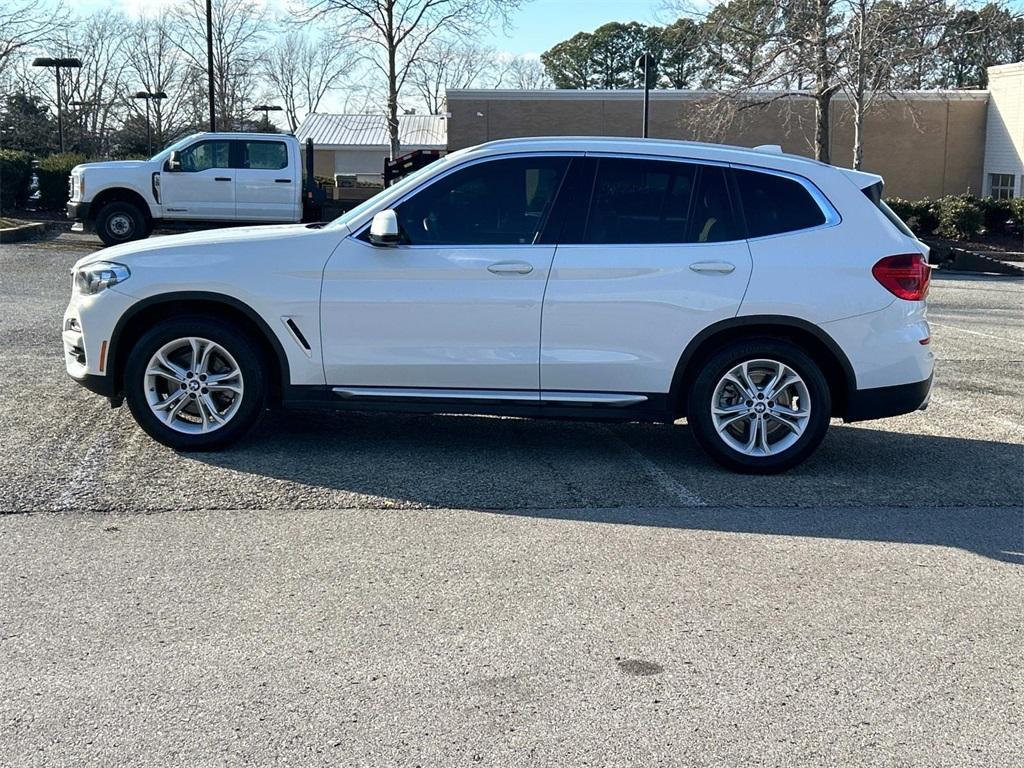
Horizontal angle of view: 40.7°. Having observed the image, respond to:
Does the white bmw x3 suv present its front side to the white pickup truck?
no

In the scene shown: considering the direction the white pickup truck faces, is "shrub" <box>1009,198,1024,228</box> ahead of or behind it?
behind

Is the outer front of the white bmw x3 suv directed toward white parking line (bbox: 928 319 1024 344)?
no

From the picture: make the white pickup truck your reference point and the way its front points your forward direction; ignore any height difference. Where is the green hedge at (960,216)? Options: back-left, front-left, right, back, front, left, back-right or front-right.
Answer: back

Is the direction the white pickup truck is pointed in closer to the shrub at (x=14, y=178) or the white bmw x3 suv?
the shrub

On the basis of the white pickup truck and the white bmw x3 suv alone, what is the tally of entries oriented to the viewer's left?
2

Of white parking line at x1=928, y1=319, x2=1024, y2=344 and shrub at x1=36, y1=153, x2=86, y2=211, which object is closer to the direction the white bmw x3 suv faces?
the shrub

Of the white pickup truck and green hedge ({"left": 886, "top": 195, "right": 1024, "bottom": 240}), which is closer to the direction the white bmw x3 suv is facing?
the white pickup truck

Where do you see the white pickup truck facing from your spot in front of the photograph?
facing to the left of the viewer

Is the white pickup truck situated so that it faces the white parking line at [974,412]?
no

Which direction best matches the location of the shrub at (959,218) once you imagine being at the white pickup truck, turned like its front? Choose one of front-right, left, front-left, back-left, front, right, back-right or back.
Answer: back

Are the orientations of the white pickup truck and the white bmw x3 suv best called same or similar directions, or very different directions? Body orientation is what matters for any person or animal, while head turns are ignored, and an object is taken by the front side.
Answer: same or similar directions

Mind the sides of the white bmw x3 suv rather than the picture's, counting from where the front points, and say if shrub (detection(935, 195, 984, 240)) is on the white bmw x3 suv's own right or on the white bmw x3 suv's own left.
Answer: on the white bmw x3 suv's own right

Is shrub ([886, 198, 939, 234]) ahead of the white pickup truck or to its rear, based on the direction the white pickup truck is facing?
to the rear

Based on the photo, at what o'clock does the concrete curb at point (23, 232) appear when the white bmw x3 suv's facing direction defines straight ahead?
The concrete curb is roughly at 2 o'clock from the white bmw x3 suv.

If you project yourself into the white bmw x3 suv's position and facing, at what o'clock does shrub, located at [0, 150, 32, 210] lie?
The shrub is roughly at 2 o'clock from the white bmw x3 suv.

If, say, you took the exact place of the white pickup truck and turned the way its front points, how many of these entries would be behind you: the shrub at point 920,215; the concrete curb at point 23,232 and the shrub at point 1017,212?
2

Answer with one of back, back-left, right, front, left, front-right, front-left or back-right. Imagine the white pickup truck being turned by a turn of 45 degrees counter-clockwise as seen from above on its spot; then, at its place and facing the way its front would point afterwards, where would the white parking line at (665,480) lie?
front-left

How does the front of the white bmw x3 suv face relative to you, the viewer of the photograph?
facing to the left of the viewer
